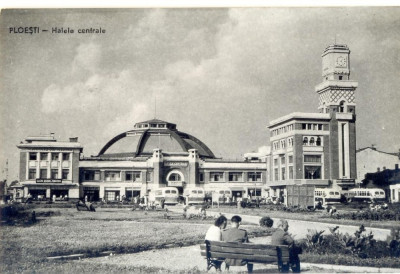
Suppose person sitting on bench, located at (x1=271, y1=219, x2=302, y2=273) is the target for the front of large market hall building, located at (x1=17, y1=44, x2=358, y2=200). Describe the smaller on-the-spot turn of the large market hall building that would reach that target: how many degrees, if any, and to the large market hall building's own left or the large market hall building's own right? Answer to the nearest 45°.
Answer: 0° — it already faces them

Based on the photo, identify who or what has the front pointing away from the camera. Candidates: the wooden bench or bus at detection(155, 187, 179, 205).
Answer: the wooden bench

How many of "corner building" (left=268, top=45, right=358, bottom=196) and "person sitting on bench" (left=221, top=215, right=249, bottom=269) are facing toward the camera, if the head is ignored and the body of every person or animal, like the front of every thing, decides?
1

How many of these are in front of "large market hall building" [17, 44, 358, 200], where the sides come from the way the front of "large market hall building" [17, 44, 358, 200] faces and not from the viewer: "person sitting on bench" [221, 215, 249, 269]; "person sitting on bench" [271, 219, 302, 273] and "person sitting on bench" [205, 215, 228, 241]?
3

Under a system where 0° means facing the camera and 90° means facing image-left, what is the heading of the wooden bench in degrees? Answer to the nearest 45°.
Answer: approximately 180°

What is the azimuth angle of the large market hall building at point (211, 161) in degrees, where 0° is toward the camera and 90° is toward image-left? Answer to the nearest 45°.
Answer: approximately 0°

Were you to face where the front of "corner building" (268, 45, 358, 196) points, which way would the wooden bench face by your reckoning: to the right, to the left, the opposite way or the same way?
the opposite way

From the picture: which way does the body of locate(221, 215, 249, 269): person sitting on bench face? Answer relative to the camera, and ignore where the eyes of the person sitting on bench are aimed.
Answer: away from the camera

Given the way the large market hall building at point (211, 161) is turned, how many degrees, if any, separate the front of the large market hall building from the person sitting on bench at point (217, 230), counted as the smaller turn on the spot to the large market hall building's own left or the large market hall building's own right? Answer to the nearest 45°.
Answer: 0° — it already faces them
